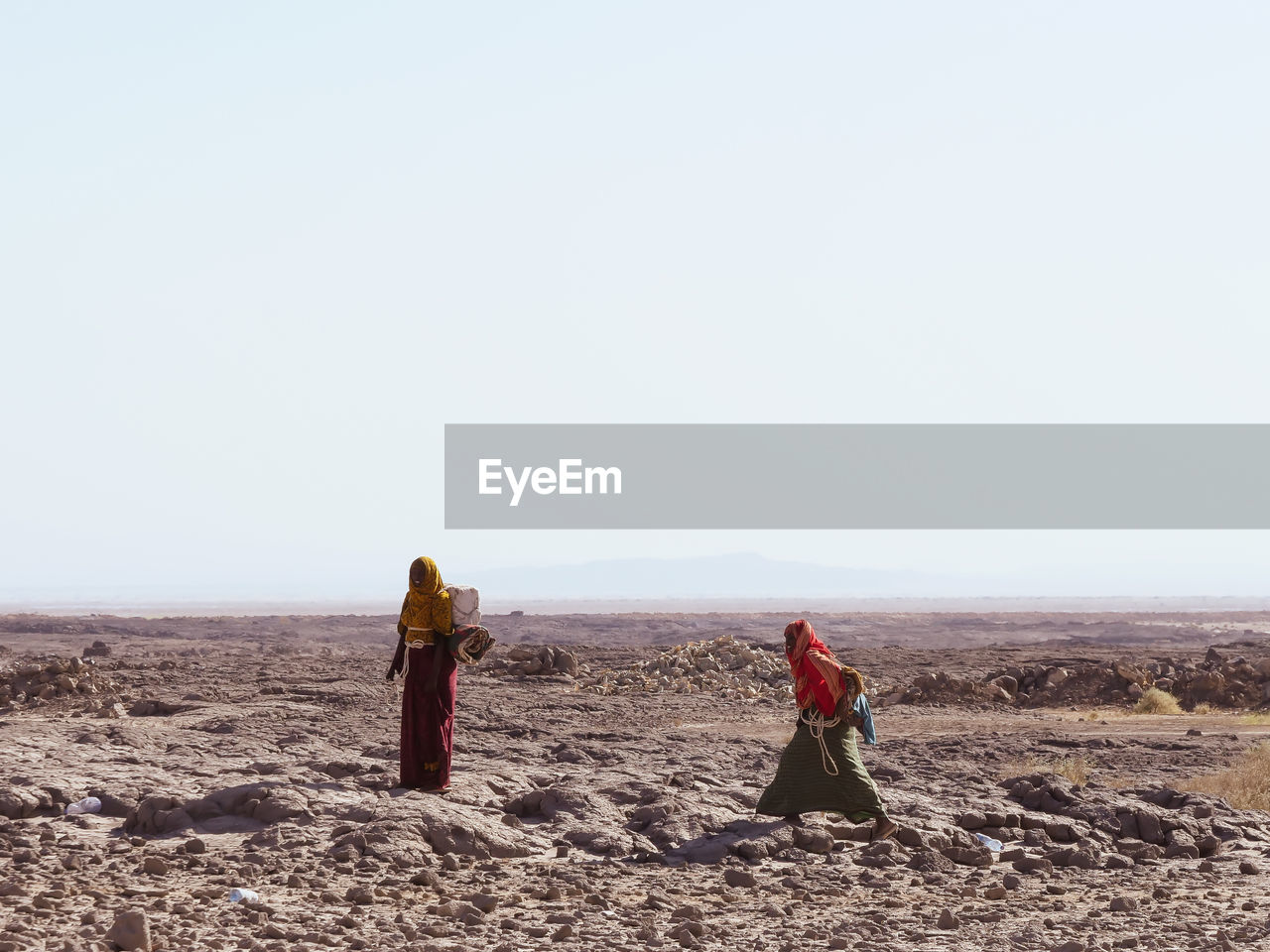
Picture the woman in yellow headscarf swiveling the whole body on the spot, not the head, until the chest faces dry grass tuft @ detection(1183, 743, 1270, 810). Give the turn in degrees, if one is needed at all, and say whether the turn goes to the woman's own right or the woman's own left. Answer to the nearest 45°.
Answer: approximately 135° to the woman's own left

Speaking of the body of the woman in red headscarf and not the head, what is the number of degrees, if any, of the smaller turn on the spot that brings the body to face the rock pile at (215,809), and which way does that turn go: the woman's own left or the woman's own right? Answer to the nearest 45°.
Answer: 0° — they already face it

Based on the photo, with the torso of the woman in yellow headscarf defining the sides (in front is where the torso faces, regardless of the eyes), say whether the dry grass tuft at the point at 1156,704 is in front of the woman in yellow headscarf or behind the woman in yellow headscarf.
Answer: behind

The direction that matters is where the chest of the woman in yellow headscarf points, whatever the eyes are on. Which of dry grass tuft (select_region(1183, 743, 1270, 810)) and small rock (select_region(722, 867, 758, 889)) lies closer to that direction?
the small rock

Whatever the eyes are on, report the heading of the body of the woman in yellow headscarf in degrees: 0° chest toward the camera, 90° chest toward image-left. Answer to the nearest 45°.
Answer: approximately 45°

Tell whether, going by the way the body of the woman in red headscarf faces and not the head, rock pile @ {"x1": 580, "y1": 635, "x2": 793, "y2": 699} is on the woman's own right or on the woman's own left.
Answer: on the woman's own right

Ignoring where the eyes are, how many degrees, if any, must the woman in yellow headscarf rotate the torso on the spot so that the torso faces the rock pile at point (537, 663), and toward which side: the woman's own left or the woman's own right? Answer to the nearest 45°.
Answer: approximately 135° to the woman's own right

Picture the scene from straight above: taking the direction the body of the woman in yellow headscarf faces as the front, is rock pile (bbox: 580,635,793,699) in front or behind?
behind

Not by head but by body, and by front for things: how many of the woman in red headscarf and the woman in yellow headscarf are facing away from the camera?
0

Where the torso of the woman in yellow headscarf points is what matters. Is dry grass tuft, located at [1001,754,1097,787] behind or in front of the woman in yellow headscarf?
behind

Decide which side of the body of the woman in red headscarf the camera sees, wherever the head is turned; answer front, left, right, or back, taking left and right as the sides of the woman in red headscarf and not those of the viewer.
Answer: left
